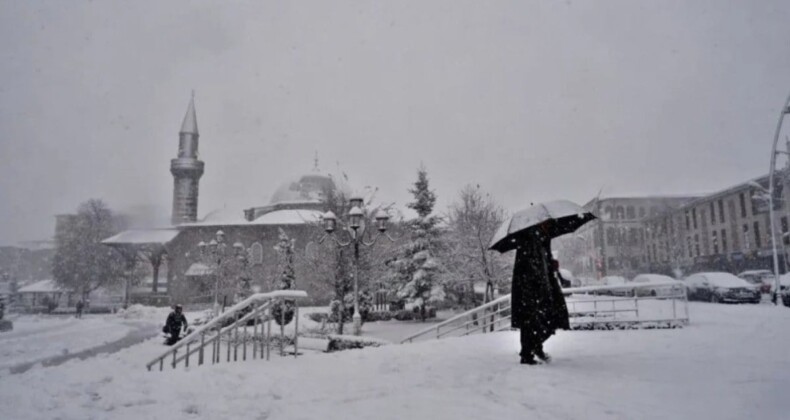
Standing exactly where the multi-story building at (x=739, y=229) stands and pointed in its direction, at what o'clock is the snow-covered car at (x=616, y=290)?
The snow-covered car is roughly at 11 o'clock from the multi-story building.

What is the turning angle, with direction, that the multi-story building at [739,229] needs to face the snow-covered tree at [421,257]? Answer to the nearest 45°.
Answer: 0° — it already faces it

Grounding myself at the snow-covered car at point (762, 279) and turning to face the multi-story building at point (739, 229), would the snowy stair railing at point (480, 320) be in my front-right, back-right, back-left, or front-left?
back-left

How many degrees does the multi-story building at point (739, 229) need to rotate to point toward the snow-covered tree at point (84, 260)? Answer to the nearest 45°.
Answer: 0° — it already faces it

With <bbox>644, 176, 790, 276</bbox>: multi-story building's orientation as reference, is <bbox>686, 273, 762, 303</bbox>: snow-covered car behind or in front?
in front

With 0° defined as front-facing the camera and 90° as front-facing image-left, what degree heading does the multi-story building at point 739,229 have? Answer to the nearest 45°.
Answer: approximately 45°

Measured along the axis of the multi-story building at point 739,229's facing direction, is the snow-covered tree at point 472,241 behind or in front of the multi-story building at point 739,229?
in front

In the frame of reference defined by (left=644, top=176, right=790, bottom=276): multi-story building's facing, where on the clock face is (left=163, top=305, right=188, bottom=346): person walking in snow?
The person walking in snow is roughly at 11 o'clock from the multi-story building.
